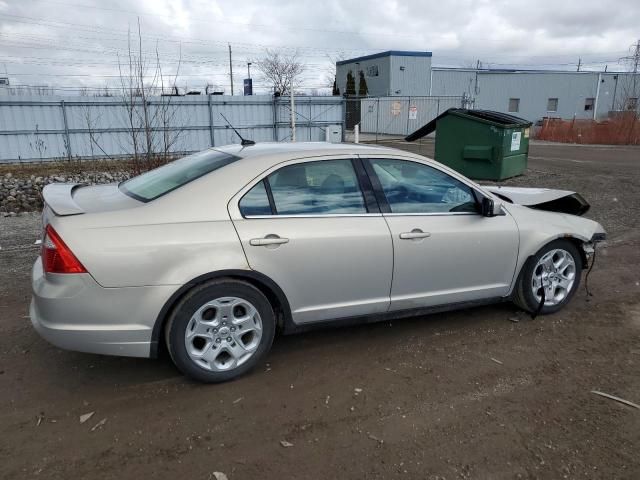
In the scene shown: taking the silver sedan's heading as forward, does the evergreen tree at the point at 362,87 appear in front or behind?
in front

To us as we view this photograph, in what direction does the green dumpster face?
facing the viewer and to the right of the viewer

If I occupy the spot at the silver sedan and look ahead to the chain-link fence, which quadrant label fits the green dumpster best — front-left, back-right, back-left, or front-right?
front-right

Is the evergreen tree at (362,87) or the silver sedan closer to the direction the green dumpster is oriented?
the silver sedan

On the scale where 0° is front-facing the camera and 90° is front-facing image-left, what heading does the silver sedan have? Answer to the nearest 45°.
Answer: approximately 225°

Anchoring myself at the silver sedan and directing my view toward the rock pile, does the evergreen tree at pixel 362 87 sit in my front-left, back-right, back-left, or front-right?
front-right

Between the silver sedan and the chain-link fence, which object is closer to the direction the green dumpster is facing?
the silver sedan

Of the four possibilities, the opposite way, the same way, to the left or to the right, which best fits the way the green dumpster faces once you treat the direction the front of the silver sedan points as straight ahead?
to the right

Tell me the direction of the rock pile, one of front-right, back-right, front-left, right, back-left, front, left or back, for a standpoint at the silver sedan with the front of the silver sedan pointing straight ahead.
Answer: left

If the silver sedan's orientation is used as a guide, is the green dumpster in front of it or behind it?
in front

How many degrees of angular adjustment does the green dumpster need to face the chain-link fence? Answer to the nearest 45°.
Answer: approximately 135° to its left

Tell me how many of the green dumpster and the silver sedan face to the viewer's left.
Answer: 0

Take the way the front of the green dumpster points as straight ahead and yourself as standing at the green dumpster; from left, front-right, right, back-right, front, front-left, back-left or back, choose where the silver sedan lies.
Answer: front-right

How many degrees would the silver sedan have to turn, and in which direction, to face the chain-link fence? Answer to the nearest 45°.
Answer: approximately 45° to its left

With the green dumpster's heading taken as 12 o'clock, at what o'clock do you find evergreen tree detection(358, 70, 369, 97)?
The evergreen tree is roughly at 7 o'clock from the green dumpster.
